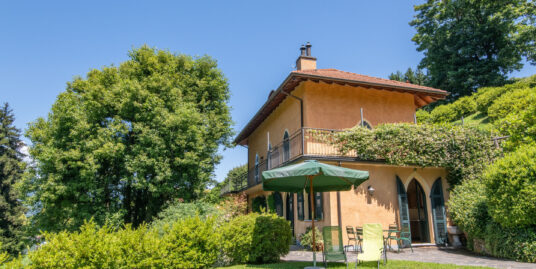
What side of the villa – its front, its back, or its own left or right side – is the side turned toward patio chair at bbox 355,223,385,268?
front

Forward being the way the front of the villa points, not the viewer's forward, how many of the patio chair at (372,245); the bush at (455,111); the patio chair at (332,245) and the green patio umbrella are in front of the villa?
3

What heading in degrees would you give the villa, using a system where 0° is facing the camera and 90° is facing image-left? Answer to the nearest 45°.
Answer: approximately 0°

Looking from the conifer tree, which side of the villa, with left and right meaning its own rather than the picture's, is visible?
right

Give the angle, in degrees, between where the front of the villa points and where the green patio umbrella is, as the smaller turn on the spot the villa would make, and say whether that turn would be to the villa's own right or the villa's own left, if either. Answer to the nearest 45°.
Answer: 0° — it already faces it

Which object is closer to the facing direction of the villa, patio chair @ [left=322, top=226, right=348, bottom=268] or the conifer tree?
the patio chair

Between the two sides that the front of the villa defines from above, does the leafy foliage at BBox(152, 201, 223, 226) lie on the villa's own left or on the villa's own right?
on the villa's own right

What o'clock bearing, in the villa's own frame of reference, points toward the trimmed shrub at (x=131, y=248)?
The trimmed shrub is roughly at 1 o'clock from the villa.

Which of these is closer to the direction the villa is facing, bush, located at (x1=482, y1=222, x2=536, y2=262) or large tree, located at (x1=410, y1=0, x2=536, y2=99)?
the bush

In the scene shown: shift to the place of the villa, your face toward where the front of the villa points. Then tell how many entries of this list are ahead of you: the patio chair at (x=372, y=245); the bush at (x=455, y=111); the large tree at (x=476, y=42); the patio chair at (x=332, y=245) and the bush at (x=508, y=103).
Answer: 2

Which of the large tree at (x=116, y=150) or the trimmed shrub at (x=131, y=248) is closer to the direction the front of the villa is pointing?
the trimmed shrub

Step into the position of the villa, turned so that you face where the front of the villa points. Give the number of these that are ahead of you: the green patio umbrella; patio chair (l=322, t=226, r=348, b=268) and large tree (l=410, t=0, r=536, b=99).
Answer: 2

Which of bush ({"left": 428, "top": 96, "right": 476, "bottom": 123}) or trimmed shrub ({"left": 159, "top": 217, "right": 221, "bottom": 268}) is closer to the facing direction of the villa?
the trimmed shrub

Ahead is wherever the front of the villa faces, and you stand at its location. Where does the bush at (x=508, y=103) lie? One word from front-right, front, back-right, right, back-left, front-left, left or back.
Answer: back-left
